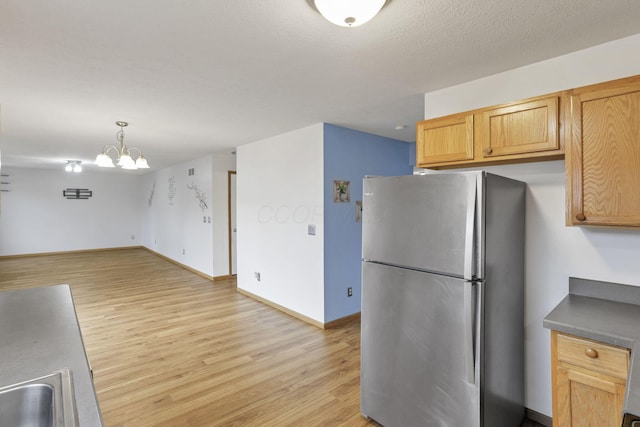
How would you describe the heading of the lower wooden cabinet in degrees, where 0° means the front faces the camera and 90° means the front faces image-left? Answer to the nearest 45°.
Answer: approximately 45°

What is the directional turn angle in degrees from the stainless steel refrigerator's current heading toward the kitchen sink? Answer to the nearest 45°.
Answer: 0° — it already faces it

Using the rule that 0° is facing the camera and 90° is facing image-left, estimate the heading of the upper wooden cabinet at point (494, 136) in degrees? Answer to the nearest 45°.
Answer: approximately 45°

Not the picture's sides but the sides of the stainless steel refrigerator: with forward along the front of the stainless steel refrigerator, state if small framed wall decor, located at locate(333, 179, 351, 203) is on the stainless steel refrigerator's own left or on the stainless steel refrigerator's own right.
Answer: on the stainless steel refrigerator's own right

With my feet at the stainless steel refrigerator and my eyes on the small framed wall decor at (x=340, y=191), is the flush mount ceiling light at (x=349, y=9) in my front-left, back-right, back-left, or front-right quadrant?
back-left

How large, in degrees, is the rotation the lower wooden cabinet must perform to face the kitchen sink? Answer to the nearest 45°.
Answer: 0° — it already faces it

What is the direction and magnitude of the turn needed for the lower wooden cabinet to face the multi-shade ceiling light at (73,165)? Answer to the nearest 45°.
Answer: approximately 45° to its right

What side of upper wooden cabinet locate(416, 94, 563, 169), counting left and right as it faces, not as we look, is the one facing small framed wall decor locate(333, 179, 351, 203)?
right
